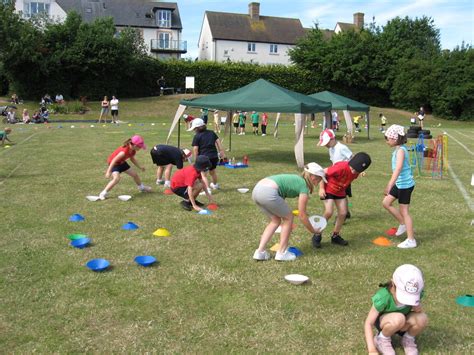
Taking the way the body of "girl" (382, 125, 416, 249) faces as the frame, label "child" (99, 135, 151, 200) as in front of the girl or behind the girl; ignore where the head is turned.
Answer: in front

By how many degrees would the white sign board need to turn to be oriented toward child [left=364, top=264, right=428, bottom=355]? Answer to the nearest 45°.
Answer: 0° — it already faces them

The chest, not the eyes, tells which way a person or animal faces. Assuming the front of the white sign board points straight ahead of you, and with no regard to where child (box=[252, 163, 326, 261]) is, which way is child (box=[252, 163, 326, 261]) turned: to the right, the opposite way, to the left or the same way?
to the left

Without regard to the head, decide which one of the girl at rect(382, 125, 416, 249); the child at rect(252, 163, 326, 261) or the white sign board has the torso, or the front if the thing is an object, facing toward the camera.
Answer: the white sign board

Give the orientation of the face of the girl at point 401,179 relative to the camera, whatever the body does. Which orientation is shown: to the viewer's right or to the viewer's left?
to the viewer's left

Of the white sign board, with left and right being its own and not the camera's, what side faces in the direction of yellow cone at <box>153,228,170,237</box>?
front

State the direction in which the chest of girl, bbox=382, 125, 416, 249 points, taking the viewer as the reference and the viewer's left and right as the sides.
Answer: facing to the left of the viewer

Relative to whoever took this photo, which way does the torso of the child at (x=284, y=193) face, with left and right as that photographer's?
facing to the right of the viewer

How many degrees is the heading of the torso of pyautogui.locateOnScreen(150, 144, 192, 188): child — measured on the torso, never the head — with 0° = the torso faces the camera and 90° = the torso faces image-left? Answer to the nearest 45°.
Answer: approximately 270°
